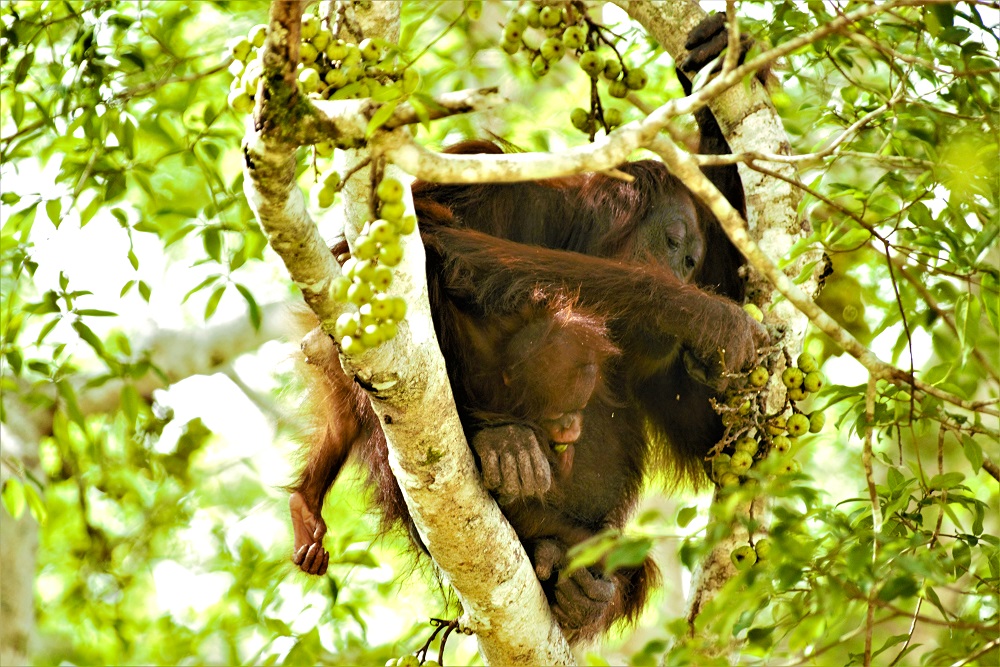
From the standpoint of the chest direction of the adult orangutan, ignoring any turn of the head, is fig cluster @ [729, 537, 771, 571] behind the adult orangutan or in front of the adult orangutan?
in front

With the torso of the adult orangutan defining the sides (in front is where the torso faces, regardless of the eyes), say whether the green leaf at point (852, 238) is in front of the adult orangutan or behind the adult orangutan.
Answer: in front

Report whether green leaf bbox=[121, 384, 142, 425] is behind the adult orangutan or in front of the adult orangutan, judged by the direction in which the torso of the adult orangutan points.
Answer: behind

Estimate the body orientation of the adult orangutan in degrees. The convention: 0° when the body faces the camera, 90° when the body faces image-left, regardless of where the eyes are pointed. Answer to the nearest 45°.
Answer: approximately 315°

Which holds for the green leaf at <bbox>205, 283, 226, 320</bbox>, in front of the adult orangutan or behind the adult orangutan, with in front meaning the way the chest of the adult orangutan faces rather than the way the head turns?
behind
